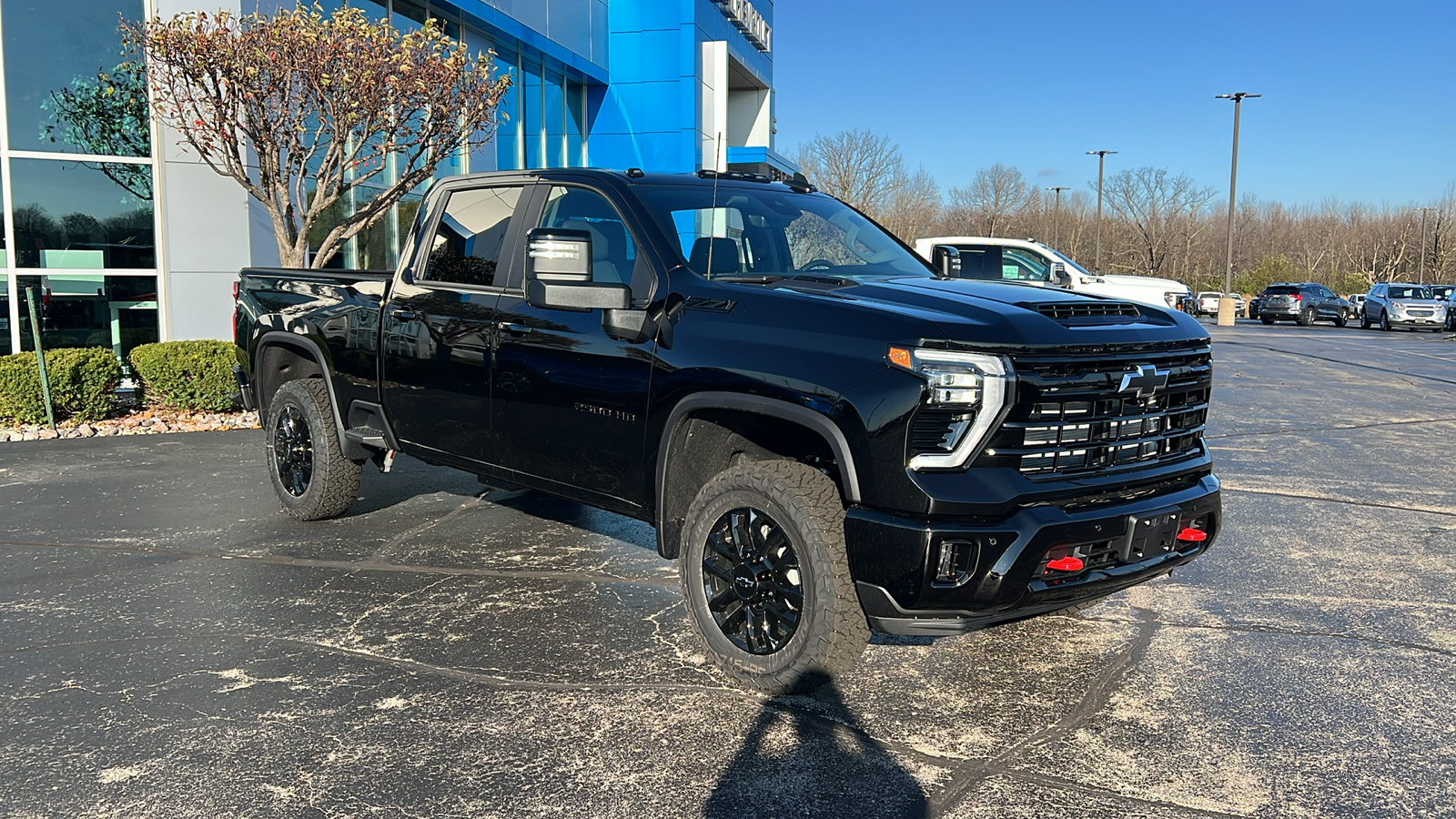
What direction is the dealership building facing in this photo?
to the viewer's right

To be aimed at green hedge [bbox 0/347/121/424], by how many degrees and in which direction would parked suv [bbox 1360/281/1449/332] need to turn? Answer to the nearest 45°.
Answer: approximately 45° to its right

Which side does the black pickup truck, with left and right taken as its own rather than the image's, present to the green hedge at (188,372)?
back

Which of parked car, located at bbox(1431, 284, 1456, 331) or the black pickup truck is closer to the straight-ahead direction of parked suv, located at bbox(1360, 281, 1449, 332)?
the black pickup truck

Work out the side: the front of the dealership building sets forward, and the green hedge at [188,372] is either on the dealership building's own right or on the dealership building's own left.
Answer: on the dealership building's own right

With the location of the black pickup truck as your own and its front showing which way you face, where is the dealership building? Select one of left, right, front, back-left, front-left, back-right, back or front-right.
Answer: back

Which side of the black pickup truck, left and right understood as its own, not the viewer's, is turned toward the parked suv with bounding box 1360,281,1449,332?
left

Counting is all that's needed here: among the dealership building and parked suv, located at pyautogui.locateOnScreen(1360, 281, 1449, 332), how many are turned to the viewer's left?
0

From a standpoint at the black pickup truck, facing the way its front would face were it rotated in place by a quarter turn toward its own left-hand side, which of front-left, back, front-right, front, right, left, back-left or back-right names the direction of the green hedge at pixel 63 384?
left

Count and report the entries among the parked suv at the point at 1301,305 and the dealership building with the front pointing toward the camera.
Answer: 0

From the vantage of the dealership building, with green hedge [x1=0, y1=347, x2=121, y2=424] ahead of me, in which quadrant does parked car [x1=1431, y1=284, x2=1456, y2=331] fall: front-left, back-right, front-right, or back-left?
back-left
